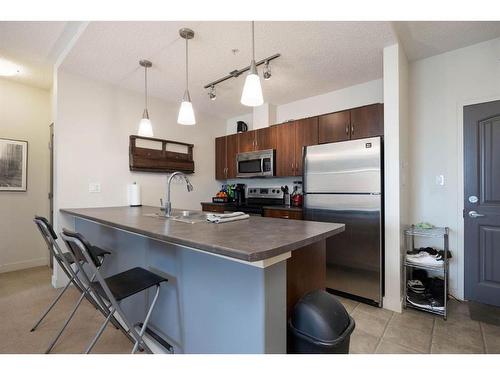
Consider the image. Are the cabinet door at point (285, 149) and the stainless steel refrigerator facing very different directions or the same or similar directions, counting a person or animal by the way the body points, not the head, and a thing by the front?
same or similar directions

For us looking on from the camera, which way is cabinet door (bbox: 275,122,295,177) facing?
facing the viewer and to the left of the viewer

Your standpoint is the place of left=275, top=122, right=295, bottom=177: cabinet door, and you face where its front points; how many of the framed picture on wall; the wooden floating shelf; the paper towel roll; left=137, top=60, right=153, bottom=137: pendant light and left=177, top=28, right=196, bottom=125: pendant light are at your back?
0

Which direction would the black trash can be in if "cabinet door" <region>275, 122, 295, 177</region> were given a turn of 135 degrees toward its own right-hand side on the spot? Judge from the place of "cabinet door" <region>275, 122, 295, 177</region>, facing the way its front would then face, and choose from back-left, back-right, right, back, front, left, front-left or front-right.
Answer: back

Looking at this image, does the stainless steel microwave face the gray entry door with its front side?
no

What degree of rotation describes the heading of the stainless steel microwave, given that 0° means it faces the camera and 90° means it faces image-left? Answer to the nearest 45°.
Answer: approximately 45°

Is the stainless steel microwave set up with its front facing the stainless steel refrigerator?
no

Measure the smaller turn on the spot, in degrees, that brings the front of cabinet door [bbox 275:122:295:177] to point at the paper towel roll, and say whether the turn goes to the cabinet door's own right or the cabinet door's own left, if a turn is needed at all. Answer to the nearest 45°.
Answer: approximately 45° to the cabinet door's own right

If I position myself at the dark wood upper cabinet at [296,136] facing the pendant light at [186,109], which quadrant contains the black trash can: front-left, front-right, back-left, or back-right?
front-left

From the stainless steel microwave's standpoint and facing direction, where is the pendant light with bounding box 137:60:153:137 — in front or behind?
in front

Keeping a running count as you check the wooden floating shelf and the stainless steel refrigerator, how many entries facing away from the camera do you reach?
0

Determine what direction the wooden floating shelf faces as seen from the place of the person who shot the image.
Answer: facing the viewer and to the right of the viewer

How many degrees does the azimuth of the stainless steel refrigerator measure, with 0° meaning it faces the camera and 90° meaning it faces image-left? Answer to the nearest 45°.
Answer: approximately 45°

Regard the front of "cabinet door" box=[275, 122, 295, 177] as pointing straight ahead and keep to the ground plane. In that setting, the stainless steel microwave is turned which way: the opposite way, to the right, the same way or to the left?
the same way

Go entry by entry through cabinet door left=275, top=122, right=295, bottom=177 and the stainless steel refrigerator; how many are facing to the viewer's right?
0

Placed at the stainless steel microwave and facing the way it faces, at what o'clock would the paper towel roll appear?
The paper towel roll is roughly at 1 o'clock from the stainless steel microwave.
